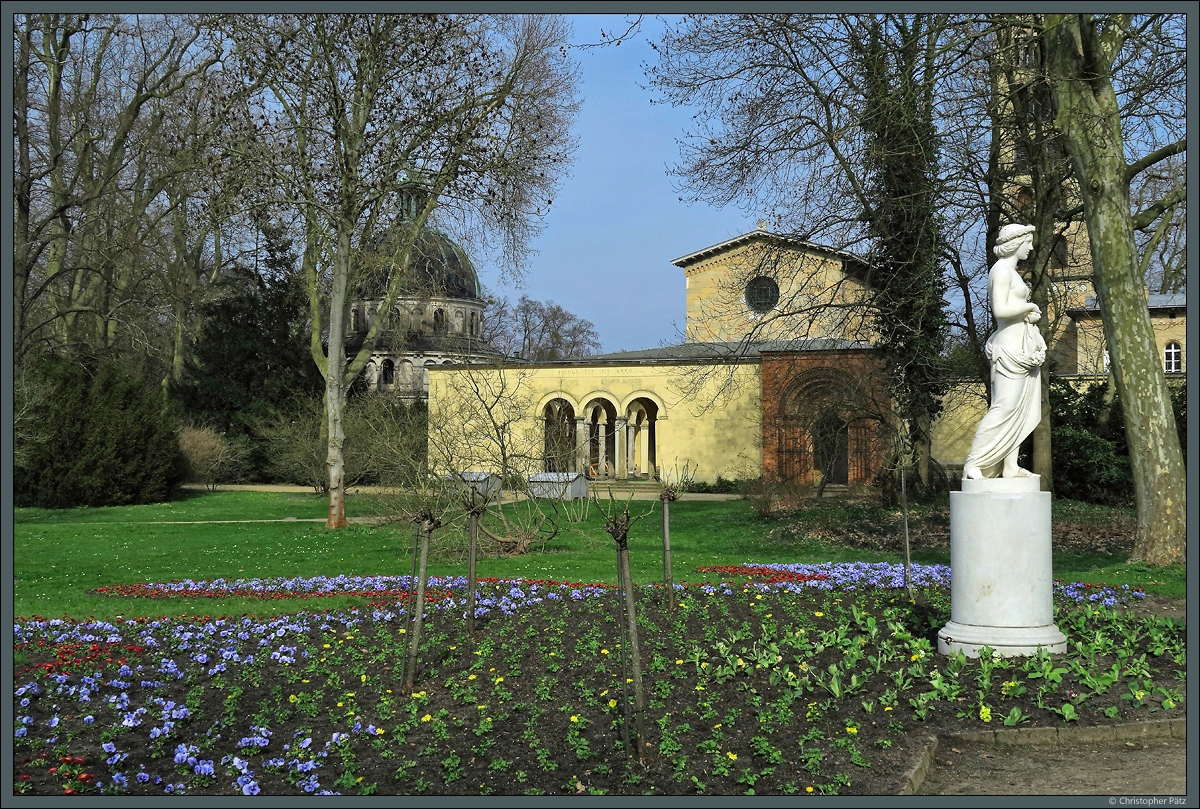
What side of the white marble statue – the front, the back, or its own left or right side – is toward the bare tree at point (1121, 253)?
left

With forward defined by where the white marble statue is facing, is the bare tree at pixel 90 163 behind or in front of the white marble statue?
behind
